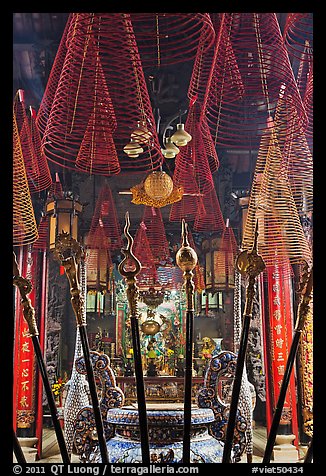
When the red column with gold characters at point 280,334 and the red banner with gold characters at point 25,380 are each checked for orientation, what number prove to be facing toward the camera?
2

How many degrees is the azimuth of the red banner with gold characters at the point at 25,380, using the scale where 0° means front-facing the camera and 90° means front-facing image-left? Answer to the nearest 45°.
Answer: approximately 0°

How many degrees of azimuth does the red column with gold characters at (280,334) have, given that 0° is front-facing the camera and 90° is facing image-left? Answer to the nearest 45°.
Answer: approximately 0°

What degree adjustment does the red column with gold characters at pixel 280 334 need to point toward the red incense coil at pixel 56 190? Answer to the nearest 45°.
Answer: approximately 90° to its right

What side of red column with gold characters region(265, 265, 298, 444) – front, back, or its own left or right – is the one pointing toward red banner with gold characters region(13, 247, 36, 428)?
right
